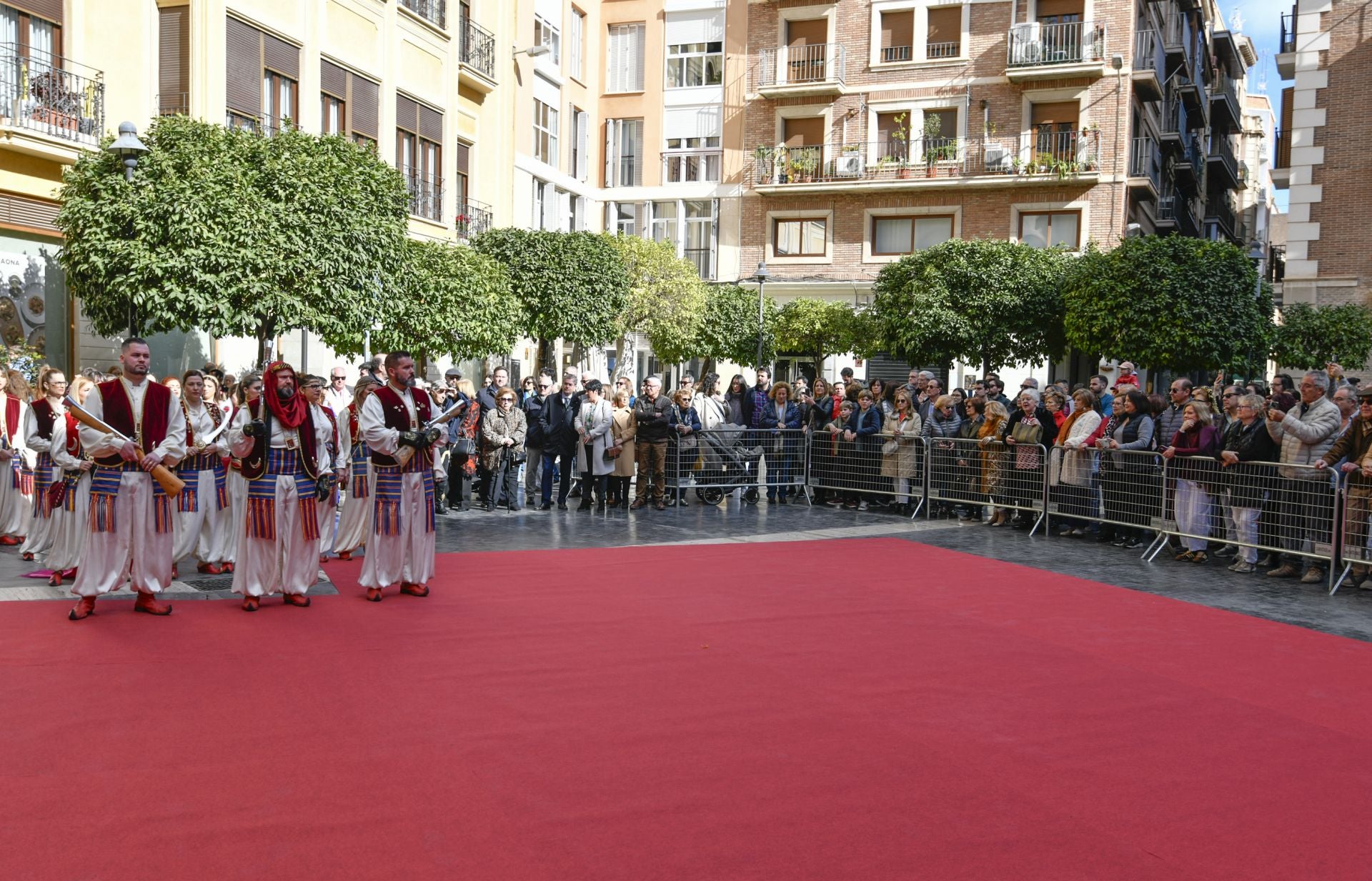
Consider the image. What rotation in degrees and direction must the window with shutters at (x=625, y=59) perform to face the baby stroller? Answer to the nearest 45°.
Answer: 0° — it already faces it

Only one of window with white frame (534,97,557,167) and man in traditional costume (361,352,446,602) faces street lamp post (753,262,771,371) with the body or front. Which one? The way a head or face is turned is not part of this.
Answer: the window with white frame

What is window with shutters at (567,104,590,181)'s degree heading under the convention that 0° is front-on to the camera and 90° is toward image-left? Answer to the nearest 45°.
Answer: approximately 315°

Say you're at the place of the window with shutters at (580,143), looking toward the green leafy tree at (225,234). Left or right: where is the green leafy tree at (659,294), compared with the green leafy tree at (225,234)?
left

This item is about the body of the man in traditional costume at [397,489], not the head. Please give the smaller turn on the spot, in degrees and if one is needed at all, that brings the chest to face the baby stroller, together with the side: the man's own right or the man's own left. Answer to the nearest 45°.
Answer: approximately 90° to the man's own left

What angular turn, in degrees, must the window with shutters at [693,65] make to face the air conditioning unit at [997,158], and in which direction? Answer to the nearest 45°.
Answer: approximately 45° to its left

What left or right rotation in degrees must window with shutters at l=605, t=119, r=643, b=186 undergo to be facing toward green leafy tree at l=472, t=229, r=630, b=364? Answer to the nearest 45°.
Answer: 0° — it already faces it
